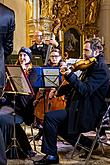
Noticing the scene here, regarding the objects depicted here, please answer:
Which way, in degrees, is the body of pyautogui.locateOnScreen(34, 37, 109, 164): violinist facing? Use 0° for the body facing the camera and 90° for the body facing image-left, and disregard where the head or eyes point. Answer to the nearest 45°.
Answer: approximately 90°

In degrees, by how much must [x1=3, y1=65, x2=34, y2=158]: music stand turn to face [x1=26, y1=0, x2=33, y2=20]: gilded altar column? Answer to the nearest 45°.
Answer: approximately 135° to its left

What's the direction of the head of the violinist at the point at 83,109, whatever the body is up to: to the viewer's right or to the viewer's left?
to the viewer's left
